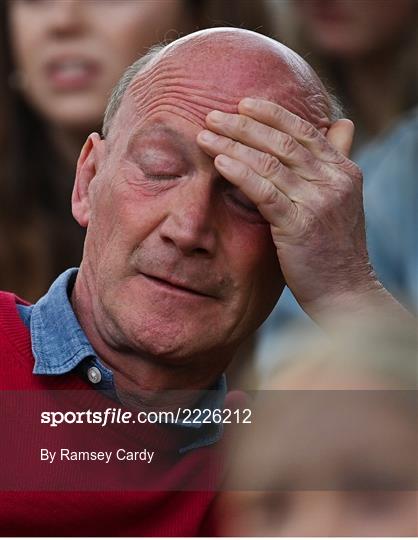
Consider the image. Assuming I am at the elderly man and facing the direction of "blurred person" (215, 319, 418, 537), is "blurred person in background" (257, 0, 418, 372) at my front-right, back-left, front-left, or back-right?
back-left

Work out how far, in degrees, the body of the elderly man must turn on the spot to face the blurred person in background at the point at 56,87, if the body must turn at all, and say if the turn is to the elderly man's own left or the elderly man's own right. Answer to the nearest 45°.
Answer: approximately 180°

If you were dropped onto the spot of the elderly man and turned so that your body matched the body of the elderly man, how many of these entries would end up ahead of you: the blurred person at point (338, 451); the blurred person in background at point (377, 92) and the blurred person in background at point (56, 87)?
1

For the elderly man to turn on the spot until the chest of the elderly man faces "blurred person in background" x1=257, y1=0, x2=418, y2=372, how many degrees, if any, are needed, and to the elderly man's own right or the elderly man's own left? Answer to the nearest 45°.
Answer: approximately 180°

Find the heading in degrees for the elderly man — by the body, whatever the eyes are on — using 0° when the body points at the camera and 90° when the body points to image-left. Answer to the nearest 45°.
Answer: approximately 0°

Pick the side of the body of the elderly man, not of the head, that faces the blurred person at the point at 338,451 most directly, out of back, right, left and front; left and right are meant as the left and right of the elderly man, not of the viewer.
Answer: front
